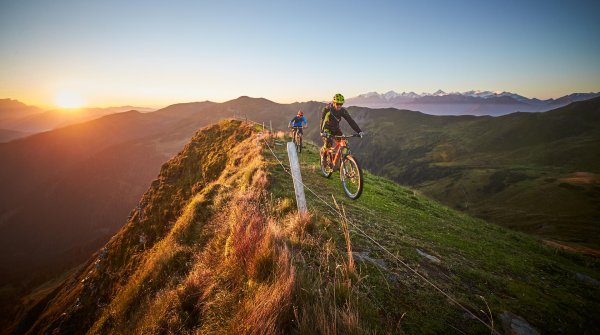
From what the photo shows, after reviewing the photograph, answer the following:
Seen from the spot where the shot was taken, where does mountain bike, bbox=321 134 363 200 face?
facing the viewer and to the right of the viewer
